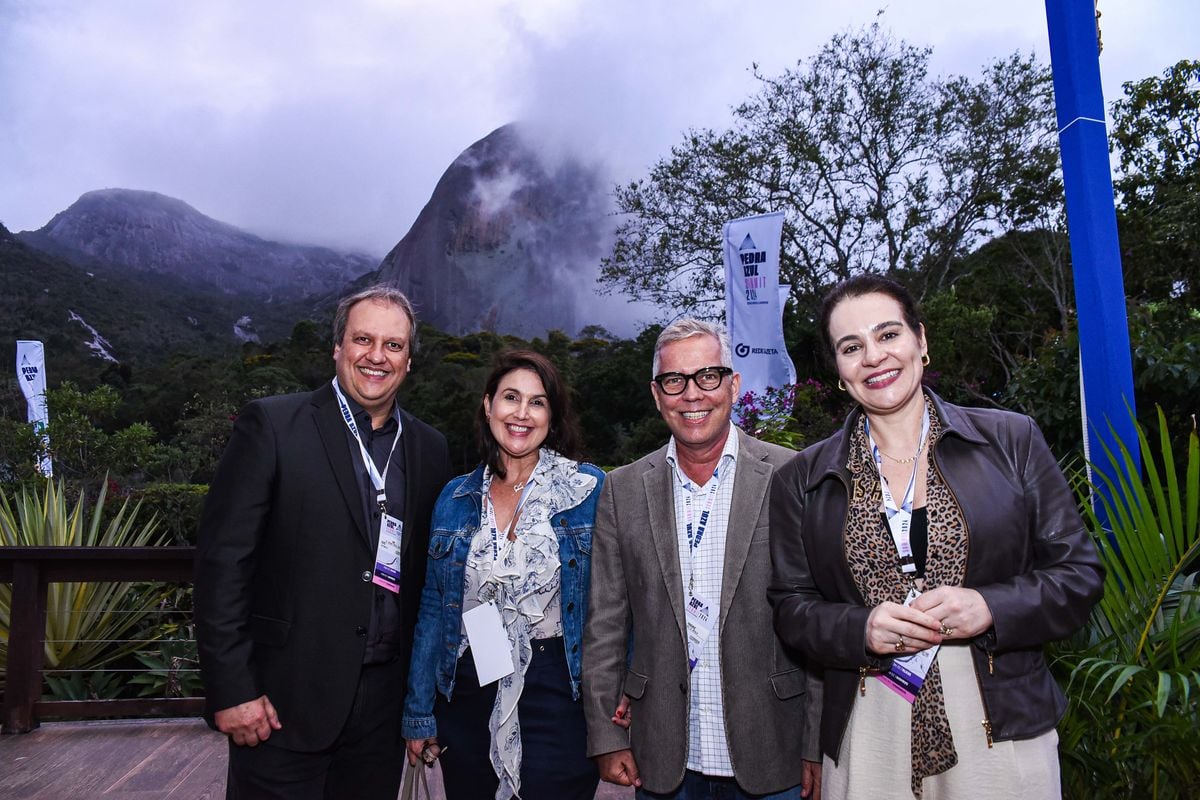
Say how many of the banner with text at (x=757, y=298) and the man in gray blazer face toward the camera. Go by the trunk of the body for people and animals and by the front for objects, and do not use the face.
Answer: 2

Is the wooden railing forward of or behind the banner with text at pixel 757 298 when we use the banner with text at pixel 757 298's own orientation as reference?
forward

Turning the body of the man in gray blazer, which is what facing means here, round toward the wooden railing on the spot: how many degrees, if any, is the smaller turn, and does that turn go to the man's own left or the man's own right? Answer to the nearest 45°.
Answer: approximately 135° to the man's own right

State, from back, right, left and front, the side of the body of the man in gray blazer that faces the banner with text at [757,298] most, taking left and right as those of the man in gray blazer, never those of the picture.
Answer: back

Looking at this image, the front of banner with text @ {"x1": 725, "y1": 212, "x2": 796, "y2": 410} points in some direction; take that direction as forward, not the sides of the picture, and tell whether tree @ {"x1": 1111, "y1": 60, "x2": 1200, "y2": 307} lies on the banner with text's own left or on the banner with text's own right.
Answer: on the banner with text's own left

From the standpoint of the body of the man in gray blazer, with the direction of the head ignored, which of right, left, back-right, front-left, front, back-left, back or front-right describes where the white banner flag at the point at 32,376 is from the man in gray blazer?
back-right

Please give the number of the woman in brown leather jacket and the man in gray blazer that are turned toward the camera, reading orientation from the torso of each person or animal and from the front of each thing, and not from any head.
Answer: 2

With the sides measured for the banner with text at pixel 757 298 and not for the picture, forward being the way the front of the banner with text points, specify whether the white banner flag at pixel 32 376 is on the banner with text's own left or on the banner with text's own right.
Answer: on the banner with text's own right

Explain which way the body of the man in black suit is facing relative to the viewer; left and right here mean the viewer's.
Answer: facing the viewer and to the right of the viewer

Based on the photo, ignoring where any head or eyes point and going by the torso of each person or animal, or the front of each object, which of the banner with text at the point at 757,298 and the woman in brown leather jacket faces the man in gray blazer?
the banner with text
